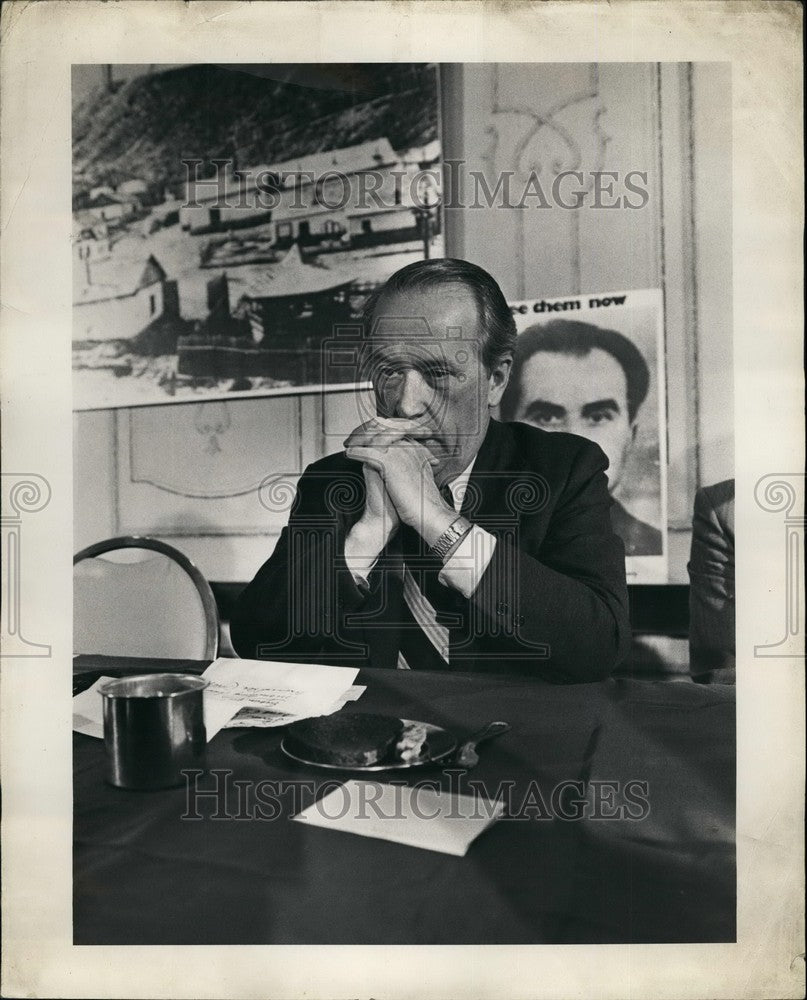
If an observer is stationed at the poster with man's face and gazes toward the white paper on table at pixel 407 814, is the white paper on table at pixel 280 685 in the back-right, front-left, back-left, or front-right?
front-right

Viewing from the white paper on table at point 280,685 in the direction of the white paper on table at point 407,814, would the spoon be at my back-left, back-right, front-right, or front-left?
front-left

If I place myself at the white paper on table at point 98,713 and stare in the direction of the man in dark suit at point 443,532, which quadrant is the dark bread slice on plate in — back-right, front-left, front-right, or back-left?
front-right

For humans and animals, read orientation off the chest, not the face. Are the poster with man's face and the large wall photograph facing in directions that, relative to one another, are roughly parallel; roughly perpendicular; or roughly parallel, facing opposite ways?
roughly parallel

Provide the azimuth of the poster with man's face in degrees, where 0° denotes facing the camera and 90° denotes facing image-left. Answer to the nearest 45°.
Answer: approximately 0°

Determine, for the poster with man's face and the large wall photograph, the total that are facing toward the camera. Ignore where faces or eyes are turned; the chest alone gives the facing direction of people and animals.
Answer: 2

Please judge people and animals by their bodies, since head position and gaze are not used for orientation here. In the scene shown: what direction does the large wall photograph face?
toward the camera

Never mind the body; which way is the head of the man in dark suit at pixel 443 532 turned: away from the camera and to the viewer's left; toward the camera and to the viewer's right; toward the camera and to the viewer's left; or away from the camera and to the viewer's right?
toward the camera and to the viewer's left
